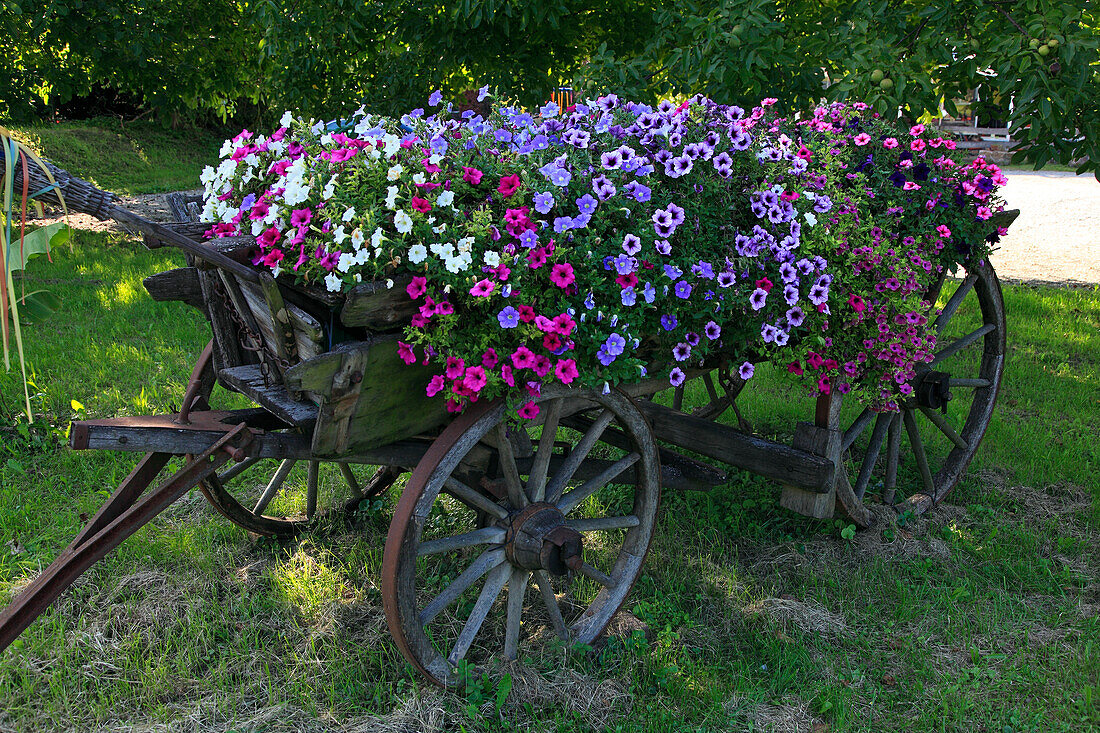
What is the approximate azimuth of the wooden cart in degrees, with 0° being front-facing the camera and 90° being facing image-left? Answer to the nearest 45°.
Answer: approximately 45°
